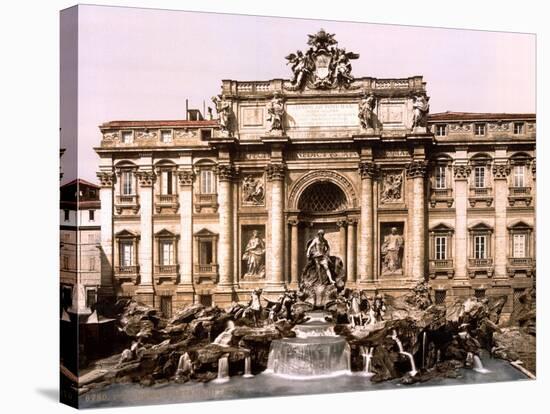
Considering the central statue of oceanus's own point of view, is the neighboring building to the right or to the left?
on its right

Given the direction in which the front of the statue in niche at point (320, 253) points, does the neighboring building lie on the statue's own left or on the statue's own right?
on the statue's own right

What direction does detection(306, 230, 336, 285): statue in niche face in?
toward the camera
